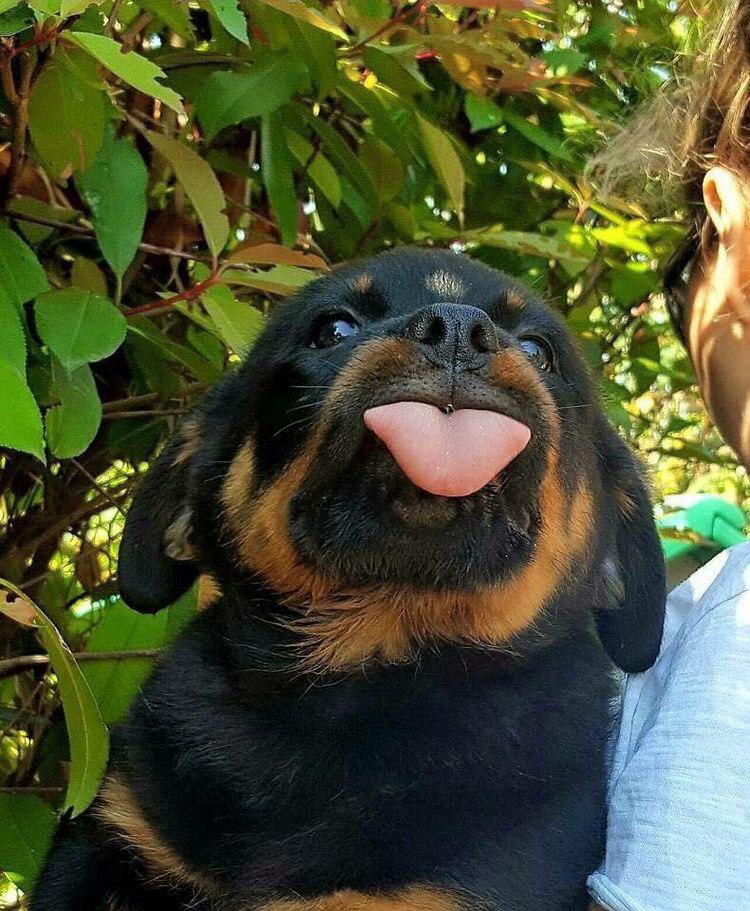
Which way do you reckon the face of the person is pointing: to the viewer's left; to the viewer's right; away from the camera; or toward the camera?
to the viewer's left

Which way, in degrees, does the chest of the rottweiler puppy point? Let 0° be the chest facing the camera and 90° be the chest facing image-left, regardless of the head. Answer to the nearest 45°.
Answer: approximately 0°
